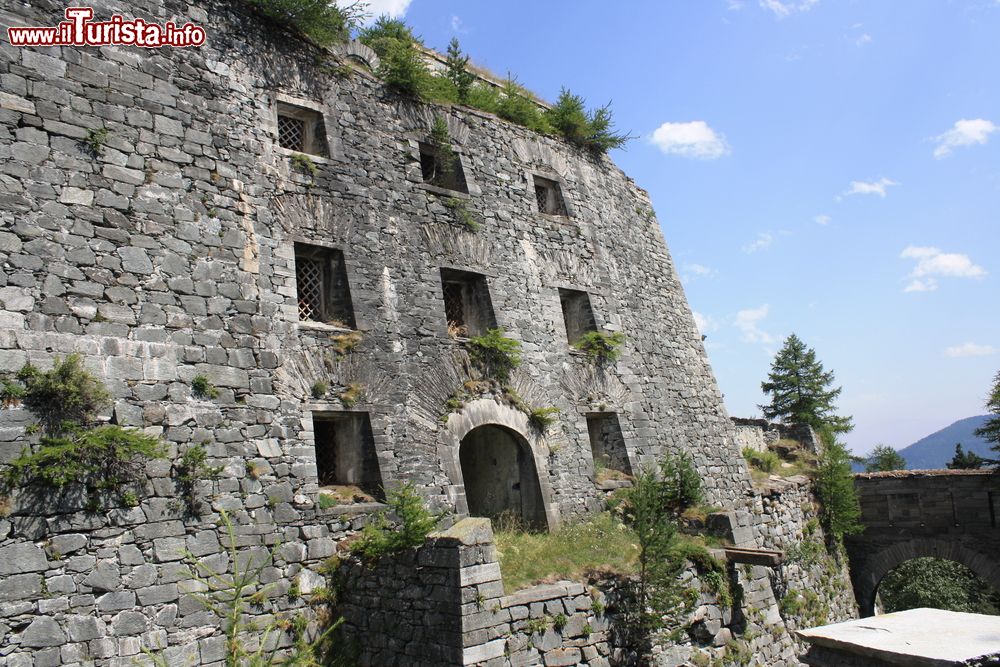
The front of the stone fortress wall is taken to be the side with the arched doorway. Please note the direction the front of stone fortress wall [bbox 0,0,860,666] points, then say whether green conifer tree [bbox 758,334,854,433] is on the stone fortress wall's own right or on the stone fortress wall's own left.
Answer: on the stone fortress wall's own left

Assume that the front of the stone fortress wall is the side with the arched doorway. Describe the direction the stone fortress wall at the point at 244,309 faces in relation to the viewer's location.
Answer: facing the viewer and to the right of the viewer

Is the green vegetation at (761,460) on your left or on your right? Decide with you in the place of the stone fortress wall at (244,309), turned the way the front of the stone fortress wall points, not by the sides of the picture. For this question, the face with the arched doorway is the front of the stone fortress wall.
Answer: on your left

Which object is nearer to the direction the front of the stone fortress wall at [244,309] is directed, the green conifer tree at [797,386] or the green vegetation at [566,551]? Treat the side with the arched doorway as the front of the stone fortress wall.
the green vegetation

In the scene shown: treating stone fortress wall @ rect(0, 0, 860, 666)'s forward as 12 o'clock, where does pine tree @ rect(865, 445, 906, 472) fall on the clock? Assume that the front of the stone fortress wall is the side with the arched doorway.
The pine tree is roughly at 9 o'clock from the stone fortress wall.

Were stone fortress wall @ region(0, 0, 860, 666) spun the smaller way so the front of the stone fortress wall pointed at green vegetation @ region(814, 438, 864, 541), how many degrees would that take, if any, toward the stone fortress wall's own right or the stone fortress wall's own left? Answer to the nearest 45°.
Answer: approximately 90° to the stone fortress wall's own left

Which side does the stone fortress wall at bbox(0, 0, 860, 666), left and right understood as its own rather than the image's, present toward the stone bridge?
left
